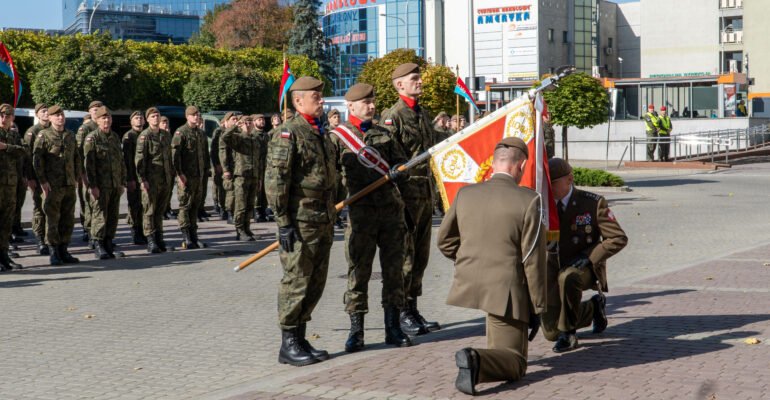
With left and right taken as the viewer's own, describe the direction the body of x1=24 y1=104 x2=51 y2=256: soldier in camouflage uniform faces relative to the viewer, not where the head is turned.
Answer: facing the viewer and to the right of the viewer

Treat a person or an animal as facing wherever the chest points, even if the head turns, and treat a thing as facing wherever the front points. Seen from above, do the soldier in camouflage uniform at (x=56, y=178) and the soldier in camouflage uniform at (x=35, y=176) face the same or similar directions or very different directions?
same or similar directions

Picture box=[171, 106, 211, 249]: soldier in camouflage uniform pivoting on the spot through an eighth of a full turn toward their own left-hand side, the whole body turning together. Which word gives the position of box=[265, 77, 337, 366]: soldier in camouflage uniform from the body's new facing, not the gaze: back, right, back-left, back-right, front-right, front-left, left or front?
right

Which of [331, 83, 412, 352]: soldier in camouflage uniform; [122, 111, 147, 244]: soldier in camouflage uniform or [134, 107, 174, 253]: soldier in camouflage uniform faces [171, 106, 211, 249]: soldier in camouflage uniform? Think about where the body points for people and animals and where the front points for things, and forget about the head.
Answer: [122, 111, 147, 244]: soldier in camouflage uniform

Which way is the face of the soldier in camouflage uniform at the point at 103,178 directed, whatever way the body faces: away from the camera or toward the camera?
toward the camera

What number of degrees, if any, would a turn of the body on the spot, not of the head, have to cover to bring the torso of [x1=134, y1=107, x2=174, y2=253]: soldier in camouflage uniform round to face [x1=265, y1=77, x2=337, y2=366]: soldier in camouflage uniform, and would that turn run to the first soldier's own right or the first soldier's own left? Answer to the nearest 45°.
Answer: approximately 45° to the first soldier's own right

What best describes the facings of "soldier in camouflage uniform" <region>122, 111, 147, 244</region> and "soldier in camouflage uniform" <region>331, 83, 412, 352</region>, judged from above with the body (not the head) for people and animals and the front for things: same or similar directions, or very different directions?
same or similar directions

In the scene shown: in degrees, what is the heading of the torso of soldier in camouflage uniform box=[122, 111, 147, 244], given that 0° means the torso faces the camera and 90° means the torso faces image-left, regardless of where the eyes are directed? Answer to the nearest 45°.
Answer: approximately 315°

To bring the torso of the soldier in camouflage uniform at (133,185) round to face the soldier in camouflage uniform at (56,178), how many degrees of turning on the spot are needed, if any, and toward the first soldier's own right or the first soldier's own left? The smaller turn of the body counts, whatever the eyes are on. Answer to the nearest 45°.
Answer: approximately 90° to the first soldier's own right

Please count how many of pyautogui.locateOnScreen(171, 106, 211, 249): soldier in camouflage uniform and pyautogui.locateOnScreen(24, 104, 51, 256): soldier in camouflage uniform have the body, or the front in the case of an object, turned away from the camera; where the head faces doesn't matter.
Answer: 0

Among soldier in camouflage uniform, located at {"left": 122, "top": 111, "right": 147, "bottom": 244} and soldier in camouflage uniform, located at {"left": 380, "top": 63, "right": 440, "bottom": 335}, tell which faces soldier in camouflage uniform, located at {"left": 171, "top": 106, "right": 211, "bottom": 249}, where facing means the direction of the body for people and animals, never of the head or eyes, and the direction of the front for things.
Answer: soldier in camouflage uniform, located at {"left": 122, "top": 111, "right": 147, "bottom": 244}

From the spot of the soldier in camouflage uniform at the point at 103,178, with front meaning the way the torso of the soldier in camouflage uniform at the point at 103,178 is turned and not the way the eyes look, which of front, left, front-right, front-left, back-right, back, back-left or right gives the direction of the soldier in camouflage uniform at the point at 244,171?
left

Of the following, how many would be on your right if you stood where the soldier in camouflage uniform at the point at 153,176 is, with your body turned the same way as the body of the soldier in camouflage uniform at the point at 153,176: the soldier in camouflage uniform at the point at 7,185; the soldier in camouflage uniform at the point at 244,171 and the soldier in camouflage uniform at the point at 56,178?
2
